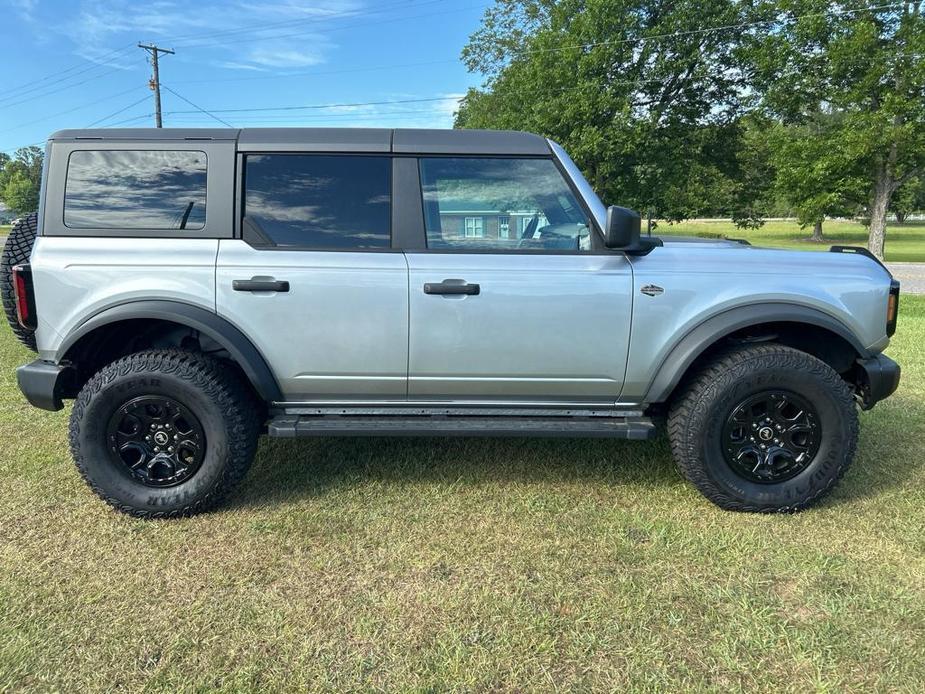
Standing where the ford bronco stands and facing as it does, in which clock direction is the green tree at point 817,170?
The green tree is roughly at 10 o'clock from the ford bronco.

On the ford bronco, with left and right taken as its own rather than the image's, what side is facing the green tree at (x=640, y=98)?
left

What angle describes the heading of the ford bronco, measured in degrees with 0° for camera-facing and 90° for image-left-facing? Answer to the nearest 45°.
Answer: approximately 270°

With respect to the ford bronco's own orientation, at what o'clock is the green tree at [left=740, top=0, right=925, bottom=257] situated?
The green tree is roughly at 10 o'clock from the ford bronco.
